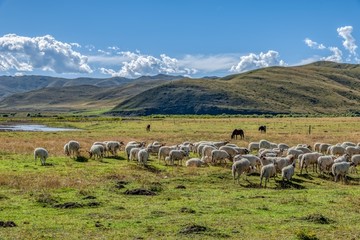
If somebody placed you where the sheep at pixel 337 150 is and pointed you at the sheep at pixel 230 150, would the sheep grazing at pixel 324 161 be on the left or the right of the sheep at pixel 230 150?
left

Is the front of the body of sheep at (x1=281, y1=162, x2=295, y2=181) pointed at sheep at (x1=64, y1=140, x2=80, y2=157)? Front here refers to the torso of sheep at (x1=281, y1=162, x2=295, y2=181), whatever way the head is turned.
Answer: no

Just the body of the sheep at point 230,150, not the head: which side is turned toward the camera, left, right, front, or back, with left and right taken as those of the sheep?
right

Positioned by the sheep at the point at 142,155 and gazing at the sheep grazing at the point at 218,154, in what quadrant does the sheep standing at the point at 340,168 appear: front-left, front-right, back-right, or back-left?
front-right

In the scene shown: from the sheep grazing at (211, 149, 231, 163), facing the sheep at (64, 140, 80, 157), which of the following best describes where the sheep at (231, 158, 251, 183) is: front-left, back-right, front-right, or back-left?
back-left

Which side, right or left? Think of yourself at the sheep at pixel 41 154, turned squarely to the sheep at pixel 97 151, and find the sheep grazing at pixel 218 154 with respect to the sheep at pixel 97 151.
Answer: right
